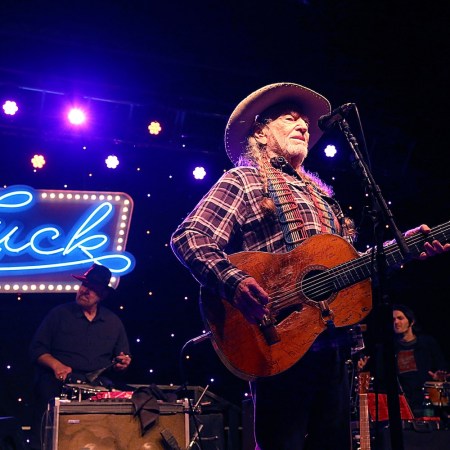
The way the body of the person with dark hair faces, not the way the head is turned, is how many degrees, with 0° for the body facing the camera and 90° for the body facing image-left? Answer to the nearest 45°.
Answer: approximately 45°

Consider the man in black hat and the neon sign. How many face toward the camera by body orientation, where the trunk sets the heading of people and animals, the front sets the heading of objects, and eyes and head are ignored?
2

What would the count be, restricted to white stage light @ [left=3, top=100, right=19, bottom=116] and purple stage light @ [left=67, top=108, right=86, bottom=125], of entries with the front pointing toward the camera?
2

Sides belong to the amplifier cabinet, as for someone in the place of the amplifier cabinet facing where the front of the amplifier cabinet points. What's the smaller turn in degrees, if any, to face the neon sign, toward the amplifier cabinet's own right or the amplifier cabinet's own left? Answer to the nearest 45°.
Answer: approximately 180°

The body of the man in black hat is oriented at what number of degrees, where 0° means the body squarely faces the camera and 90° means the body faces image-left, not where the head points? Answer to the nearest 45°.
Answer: approximately 0°

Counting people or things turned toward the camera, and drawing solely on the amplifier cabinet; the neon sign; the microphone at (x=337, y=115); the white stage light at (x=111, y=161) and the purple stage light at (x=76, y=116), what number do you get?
4
